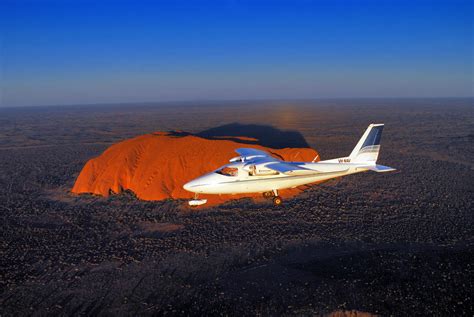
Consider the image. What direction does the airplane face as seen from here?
to the viewer's left
